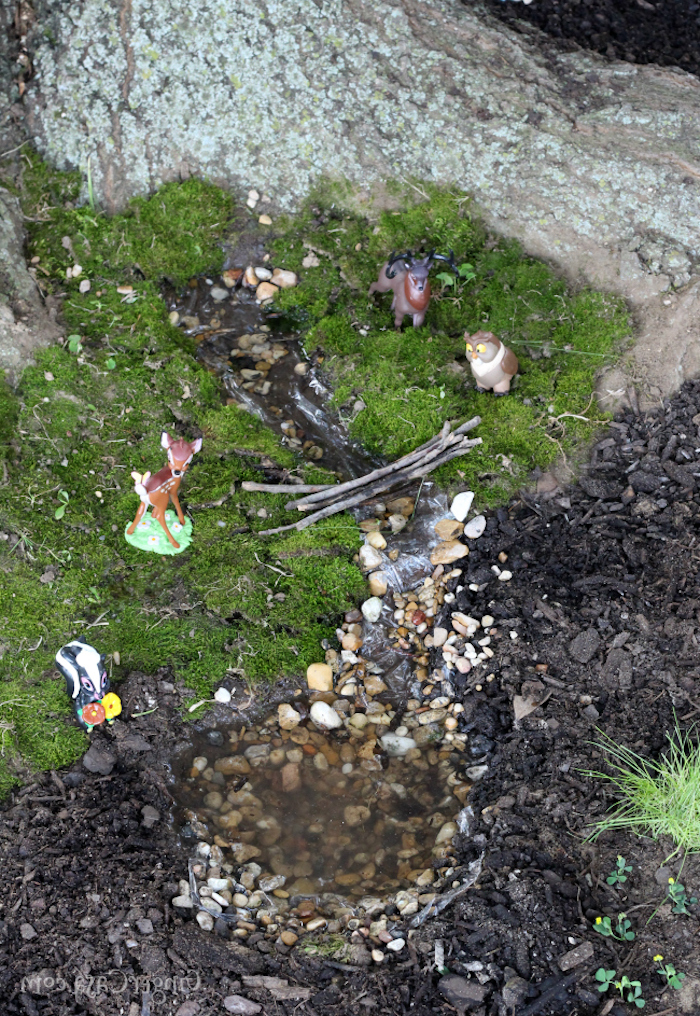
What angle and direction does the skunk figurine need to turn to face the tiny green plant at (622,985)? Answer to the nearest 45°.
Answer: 0° — it already faces it

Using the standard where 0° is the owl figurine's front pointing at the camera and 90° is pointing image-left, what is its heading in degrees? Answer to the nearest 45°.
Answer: approximately 45°

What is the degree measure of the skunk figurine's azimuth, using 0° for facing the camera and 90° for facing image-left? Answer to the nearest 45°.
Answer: approximately 315°
